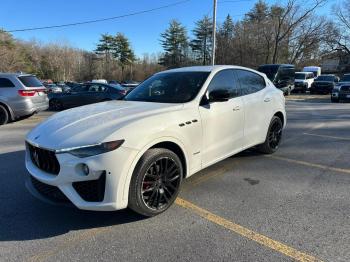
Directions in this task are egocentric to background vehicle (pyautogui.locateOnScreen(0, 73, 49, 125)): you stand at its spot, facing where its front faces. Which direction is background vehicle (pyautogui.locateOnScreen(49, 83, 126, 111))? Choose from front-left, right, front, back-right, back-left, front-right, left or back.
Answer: right

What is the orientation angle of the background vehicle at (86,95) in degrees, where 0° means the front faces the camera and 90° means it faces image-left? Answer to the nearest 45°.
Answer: approximately 90°

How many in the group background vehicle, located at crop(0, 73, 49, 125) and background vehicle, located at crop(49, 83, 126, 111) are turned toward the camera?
0

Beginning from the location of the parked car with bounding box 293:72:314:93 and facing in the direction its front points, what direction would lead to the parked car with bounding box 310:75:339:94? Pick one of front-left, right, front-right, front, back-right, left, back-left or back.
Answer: left

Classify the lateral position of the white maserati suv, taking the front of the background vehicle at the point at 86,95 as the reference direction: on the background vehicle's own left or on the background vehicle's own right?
on the background vehicle's own left

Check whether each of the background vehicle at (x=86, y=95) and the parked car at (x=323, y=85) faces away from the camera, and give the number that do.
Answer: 0

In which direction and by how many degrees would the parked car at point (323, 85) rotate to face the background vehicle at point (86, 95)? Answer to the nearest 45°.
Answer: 0° — it already faces it

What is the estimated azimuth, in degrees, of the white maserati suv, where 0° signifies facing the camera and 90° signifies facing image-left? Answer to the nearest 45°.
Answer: approximately 45°

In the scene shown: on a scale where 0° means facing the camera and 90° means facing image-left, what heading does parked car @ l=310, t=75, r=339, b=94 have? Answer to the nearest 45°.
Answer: approximately 45°

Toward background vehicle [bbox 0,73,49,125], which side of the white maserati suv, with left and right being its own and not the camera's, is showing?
right

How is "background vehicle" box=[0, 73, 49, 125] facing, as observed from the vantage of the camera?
facing away from the viewer and to the left of the viewer

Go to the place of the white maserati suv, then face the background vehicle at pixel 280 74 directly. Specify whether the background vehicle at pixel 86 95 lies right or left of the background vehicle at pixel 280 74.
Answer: left

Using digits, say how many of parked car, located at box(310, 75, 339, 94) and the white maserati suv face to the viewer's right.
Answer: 0
